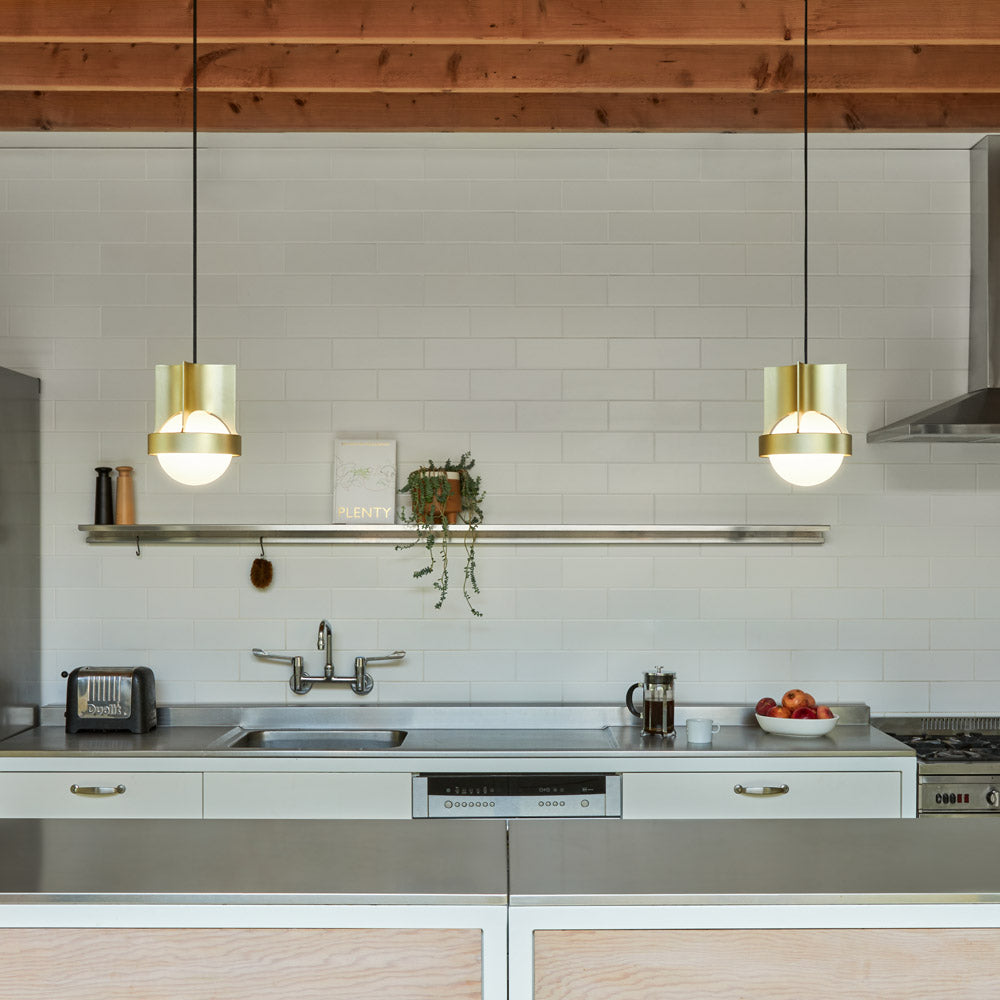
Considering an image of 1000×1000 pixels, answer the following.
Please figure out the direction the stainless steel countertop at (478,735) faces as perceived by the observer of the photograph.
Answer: facing the viewer

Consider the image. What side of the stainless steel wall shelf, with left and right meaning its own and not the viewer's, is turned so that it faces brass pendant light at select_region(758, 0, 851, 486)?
front

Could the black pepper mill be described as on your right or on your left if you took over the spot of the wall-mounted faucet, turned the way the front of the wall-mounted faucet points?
on your right

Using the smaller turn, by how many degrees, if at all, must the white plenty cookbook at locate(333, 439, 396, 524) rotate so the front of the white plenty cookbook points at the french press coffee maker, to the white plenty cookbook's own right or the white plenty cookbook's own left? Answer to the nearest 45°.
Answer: approximately 90° to the white plenty cookbook's own left

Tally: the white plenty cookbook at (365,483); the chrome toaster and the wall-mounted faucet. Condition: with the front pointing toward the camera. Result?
3

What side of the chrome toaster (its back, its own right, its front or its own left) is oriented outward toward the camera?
front

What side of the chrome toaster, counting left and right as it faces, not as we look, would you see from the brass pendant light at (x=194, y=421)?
front

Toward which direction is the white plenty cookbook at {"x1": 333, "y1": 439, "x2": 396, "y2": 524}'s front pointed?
toward the camera

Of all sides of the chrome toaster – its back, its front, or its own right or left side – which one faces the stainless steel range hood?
left

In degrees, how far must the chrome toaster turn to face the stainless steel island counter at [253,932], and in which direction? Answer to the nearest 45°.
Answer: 0° — it already faces it

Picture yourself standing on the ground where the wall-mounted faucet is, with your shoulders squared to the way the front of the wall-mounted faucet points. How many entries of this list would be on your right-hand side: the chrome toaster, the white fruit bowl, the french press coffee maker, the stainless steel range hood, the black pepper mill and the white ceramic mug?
2
